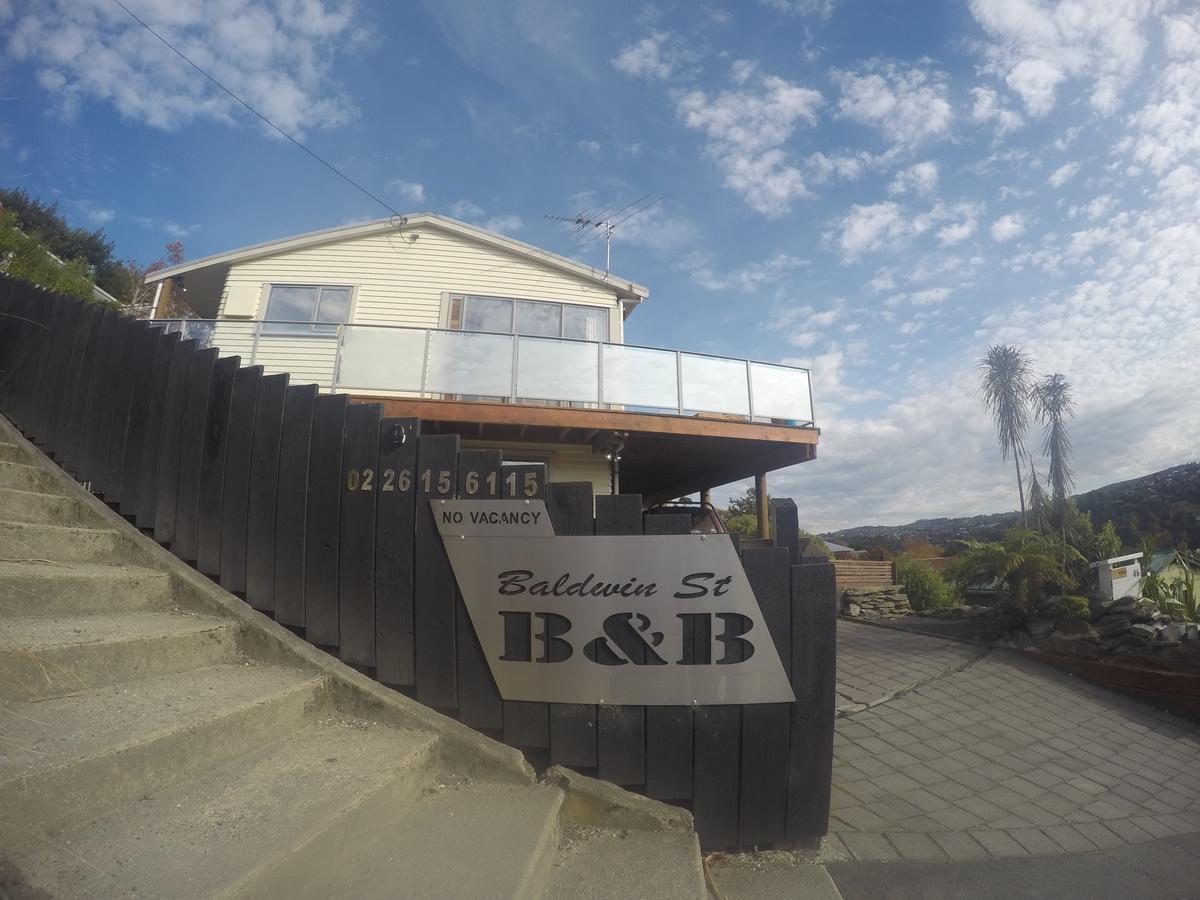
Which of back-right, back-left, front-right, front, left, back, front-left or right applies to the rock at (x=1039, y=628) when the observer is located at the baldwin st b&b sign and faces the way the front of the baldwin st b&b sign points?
back-left

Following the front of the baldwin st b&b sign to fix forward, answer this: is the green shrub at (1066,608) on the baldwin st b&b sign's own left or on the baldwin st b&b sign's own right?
on the baldwin st b&b sign's own left

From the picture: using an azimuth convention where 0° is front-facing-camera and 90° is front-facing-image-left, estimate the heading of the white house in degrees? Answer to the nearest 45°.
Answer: approximately 0°

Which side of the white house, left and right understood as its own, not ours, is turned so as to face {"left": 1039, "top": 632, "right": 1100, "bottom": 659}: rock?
left

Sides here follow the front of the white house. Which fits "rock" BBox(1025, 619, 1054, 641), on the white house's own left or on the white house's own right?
on the white house's own left

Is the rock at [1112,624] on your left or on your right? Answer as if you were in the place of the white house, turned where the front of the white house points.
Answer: on your left

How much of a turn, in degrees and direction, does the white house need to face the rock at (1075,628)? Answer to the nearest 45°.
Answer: approximately 90° to its left

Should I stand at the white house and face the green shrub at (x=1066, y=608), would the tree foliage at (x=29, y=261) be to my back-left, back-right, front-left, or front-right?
back-right

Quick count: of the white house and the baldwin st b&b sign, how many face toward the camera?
2
